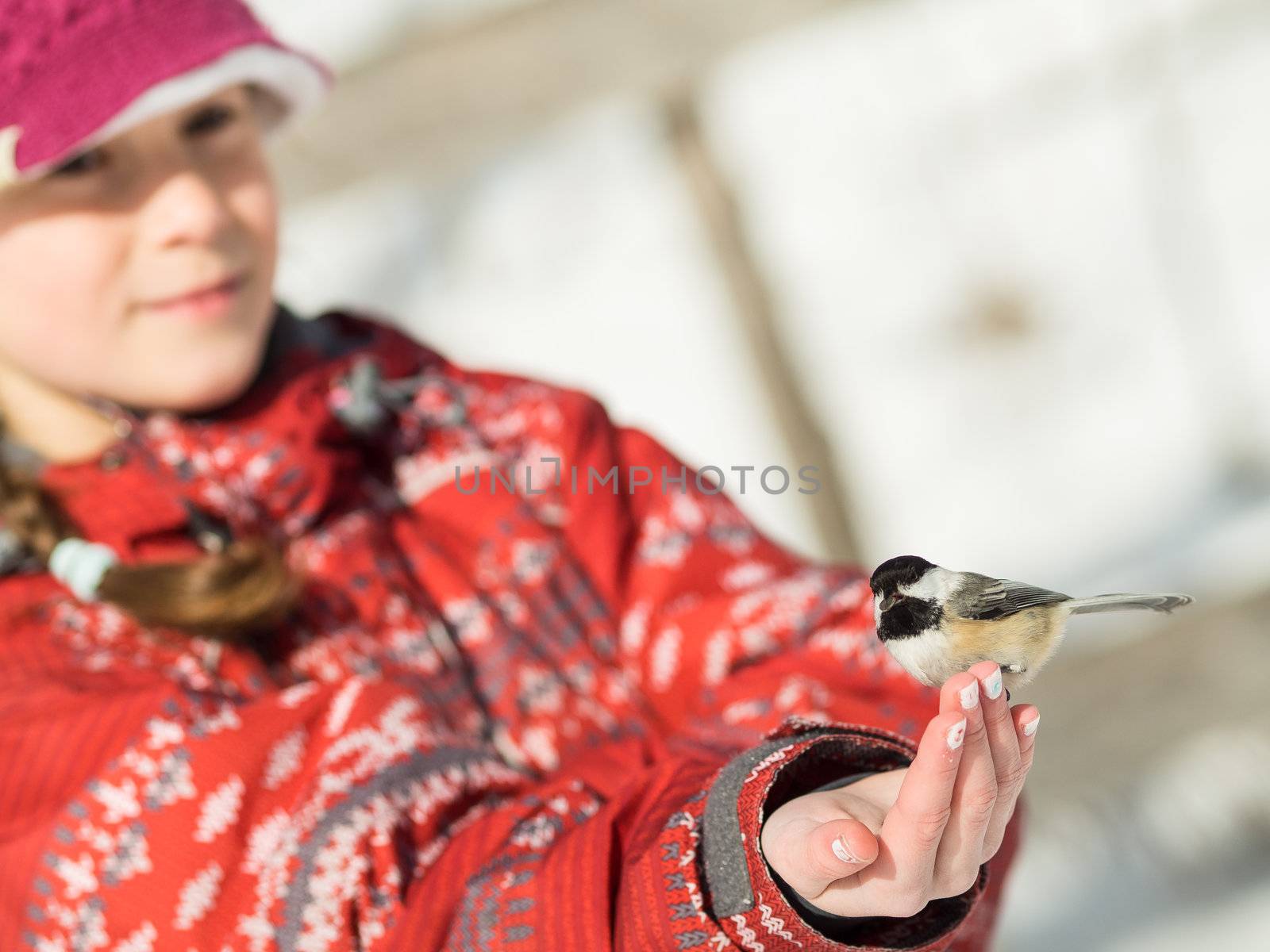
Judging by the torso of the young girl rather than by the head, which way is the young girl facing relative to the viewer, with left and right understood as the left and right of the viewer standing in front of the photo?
facing the viewer and to the right of the viewer

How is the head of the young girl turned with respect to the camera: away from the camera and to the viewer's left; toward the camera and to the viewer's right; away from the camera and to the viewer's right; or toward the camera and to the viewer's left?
toward the camera and to the viewer's right
